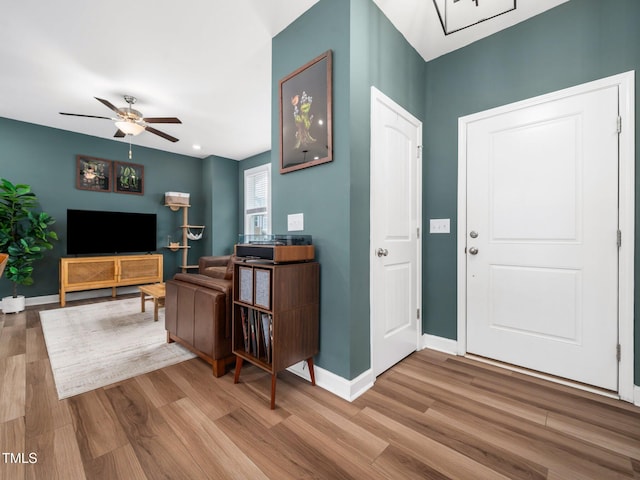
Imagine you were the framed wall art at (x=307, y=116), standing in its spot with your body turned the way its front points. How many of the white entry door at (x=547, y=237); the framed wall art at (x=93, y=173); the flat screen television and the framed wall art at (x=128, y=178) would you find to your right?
3

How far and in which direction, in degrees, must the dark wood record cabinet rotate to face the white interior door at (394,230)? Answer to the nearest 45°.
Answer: approximately 135° to its left

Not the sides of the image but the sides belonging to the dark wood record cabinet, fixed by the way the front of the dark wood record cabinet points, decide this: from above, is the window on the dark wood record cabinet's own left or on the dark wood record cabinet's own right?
on the dark wood record cabinet's own right

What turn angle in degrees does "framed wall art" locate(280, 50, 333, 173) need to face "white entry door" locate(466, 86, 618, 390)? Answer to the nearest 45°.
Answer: approximately 135° to its left

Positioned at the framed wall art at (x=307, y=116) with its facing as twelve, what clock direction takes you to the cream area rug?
The cream area rug is roughly at 2 o'clock from the framed wall art.

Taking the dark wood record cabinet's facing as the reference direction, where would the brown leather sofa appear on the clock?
The brown leather sofa is roughly at 3 o'clock from the dark wood record cabinet.
